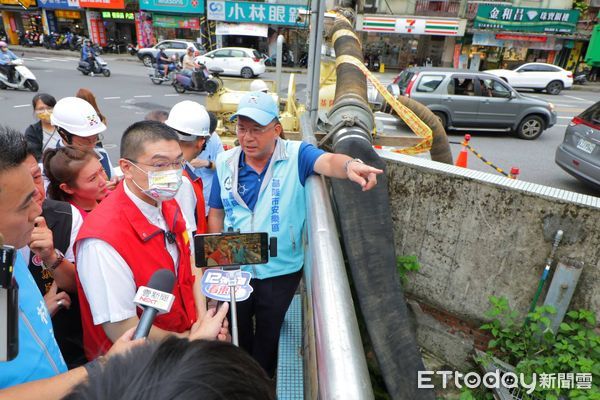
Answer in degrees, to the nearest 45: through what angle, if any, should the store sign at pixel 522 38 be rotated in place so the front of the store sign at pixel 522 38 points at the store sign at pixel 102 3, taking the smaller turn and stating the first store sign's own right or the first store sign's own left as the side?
approximately 90° to the first store sign's own right

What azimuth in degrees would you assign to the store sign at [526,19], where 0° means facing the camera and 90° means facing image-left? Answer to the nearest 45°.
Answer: approximately 0°

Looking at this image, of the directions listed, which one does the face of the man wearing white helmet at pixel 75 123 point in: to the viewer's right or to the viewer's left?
to the viewer's right

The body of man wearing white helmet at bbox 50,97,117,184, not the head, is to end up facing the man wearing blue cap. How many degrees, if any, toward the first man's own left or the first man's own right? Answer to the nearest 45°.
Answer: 0° — they already face them

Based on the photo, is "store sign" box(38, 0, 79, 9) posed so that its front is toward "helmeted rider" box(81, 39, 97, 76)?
yes

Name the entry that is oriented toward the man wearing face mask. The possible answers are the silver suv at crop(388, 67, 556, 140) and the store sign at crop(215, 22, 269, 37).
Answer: the store sign

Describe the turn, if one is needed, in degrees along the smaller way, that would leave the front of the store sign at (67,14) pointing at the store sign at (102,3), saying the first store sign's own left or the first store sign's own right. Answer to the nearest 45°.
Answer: approximately 45° to the first store sign's own left

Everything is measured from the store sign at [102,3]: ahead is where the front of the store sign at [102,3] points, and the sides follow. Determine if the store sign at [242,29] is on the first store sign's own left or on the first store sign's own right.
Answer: on the first store sign's own left
